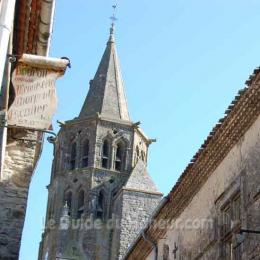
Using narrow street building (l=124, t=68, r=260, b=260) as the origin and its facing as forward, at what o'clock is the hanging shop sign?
The hanging shop sign is roughly at 10 o'clock from the narrow street building.

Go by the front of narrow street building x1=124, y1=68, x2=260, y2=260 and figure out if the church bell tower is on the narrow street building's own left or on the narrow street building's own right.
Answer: on the narrow street building's own right

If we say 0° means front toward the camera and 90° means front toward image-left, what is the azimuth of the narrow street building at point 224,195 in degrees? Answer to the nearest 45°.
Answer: approximately 90°

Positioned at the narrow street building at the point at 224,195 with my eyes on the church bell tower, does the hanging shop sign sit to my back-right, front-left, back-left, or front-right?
back-left

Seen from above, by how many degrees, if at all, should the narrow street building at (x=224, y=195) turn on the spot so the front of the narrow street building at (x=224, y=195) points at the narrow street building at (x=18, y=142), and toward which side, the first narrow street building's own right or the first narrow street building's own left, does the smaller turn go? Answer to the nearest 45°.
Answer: approximately 45° to the first narrow street building's own left
